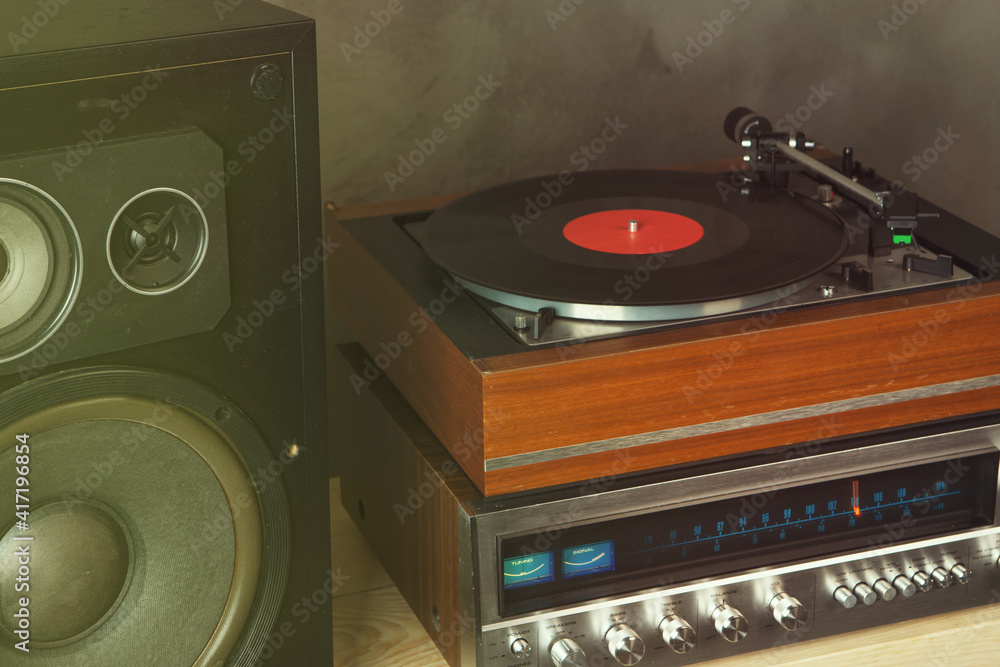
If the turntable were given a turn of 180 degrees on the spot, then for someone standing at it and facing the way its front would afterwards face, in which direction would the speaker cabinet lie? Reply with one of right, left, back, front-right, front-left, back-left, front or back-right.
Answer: left

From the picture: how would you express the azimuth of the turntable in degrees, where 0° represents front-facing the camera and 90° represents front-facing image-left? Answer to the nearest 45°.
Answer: approximately 315°
